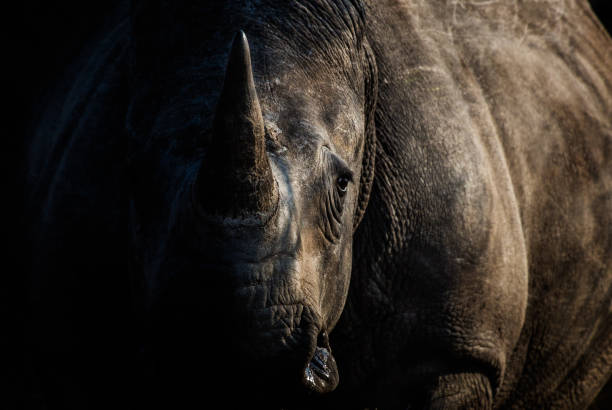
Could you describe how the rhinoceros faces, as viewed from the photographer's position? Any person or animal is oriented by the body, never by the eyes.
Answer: facing the viewer and to the left of the viewer
